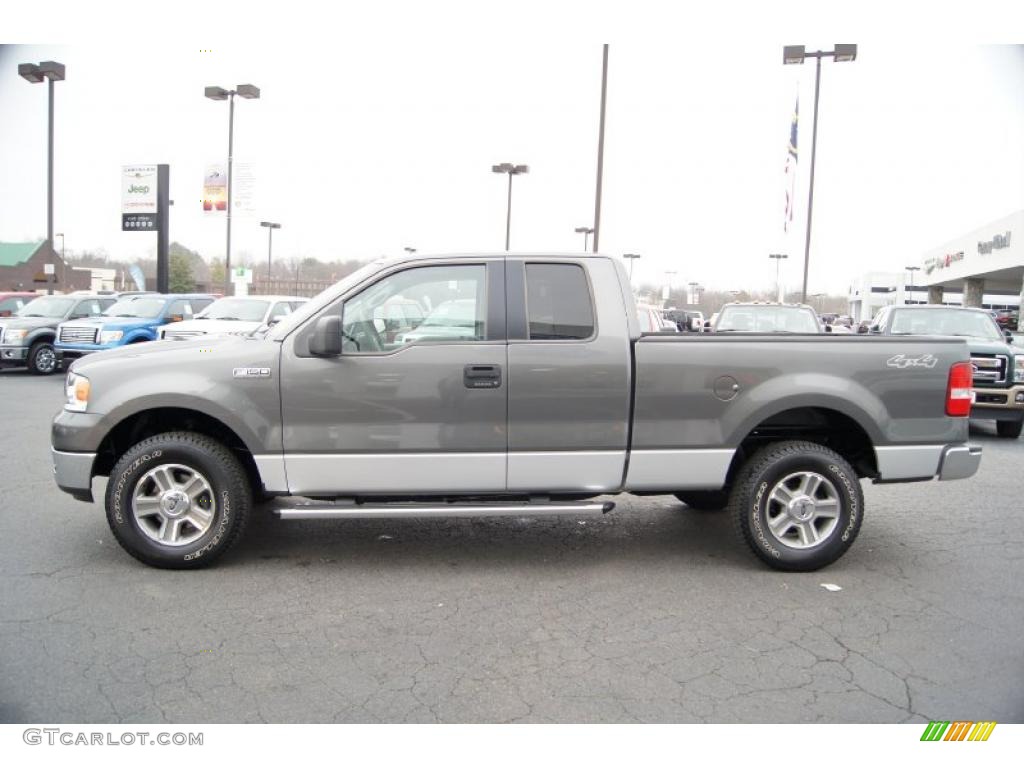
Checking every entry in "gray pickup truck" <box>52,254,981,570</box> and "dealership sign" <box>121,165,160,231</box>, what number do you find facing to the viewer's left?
1

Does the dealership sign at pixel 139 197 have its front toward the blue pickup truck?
yes

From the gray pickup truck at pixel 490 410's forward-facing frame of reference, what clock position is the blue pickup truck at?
The blue pickup truck is roughly at 2 o'clock from the gray pickup truck.

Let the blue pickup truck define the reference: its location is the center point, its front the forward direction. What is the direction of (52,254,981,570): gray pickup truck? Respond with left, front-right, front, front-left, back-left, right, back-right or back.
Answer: front-left

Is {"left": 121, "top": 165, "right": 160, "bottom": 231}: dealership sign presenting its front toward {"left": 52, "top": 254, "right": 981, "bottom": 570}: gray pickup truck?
yes

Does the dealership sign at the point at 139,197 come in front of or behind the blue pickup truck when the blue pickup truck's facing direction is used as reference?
behind

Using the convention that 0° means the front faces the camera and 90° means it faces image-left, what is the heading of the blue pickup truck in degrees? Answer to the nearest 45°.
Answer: approximately 45°

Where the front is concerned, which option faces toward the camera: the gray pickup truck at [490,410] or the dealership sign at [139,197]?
the dealership sign

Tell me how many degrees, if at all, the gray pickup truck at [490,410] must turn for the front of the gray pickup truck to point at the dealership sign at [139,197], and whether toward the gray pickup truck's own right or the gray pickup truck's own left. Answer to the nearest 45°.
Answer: approximately 45° to the gray pickup truck's own right

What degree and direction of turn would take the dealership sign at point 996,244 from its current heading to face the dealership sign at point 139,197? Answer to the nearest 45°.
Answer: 0° — it already faces it

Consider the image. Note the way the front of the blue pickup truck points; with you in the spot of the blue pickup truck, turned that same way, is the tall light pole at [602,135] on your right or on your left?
on your left

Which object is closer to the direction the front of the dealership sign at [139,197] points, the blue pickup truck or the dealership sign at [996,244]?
the blue pickup truck

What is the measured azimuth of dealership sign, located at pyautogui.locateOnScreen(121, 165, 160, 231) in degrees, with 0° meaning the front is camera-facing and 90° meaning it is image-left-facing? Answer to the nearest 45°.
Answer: approximately 0°

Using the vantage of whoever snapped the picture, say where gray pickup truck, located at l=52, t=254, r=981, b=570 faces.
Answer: facing to the left of the viewer
